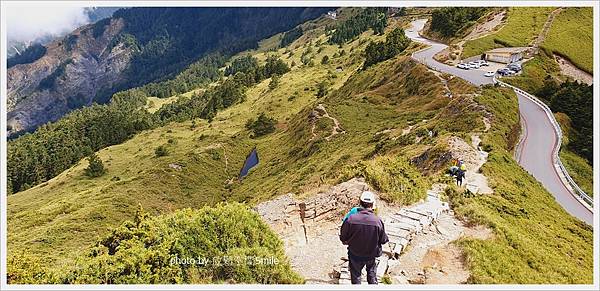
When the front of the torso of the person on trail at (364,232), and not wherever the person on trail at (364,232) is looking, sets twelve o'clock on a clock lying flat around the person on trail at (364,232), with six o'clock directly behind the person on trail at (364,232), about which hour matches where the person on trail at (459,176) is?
the person on trail at (459,176) is roughly at 1 o'clock from the person on trail at (364,232).

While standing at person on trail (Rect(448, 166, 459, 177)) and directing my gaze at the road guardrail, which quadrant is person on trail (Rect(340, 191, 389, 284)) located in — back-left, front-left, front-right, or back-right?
back-right

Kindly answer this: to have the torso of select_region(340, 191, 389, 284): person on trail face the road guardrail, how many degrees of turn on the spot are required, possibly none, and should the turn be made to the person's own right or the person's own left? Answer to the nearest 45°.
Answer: approximately 45° to the person's own right

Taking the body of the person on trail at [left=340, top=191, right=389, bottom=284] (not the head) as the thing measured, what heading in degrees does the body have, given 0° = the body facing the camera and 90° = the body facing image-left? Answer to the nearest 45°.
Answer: approximately 180°

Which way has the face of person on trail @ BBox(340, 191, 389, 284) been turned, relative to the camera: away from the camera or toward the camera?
away from the camera
